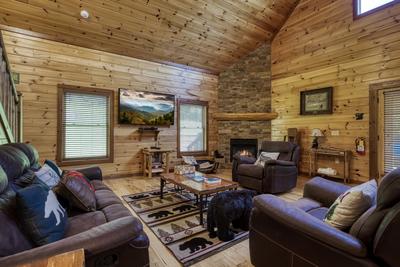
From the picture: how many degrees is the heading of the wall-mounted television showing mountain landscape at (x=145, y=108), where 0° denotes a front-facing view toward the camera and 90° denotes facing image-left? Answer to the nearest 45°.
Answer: approximately 315°

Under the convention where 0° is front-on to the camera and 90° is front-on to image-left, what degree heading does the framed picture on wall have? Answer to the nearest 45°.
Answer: approximately 45°

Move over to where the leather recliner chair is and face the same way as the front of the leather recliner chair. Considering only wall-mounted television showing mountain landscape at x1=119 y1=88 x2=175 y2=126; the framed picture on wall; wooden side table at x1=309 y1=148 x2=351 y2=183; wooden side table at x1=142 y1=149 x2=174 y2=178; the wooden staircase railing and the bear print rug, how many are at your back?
2

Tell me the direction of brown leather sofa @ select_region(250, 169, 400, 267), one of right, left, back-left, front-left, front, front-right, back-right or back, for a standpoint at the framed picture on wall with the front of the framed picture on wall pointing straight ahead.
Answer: front-left

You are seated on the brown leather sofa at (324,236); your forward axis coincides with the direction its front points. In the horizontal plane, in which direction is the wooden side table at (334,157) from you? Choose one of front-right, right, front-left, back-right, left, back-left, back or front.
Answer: front-right

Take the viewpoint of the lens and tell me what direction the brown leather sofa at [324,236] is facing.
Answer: facing away from the viewer and to the left of the viewer

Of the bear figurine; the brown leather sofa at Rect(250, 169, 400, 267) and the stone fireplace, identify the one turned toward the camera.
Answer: the stone fireplace

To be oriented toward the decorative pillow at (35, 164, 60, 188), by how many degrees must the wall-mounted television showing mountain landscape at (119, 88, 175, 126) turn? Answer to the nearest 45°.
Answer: approximately 45° to its right

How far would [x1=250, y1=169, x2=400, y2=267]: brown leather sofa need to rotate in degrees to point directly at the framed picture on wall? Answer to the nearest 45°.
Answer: approximately 45° to its right

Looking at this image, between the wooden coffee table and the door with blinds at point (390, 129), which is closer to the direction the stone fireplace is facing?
the wooden coffee table

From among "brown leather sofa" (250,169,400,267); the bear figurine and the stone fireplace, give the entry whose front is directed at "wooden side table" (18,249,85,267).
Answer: the stone fireplace

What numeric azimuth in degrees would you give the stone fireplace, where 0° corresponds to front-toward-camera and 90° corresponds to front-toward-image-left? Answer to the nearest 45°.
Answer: approximately 0°

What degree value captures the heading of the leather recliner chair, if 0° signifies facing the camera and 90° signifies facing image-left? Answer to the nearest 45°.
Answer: approximately 45°

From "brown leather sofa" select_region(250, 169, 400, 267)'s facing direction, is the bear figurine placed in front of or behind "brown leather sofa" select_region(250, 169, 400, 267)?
in front
